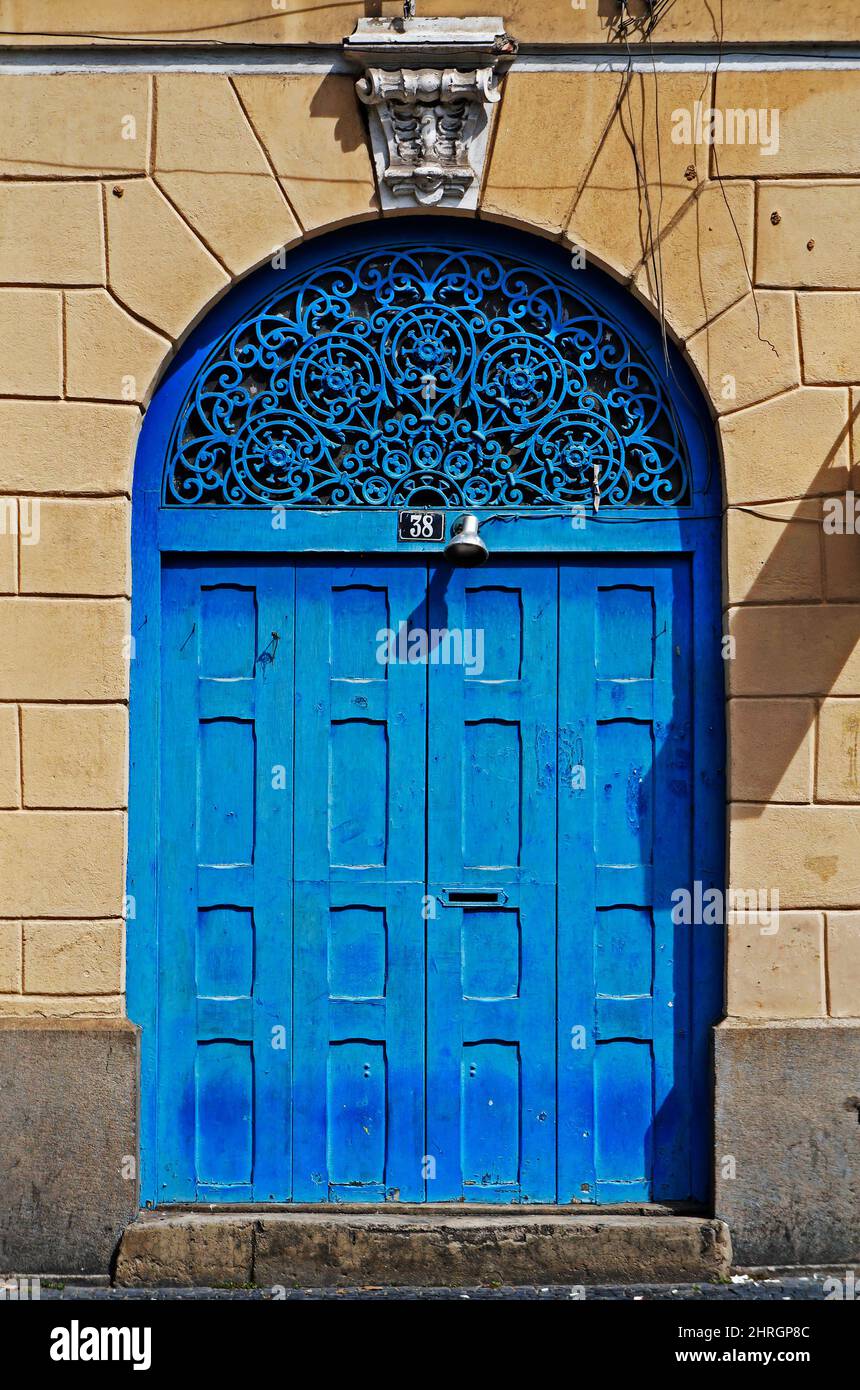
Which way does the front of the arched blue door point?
toward the camera
